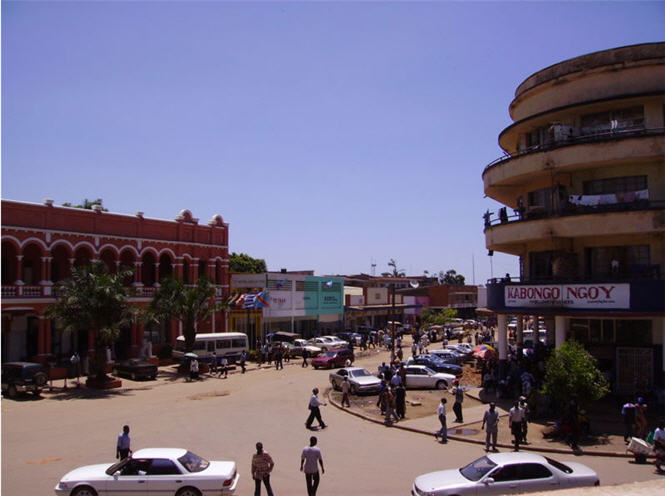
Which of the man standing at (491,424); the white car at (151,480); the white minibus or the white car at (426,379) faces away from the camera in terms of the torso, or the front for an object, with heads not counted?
the man standing

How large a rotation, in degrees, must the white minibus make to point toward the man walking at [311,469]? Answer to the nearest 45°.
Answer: approximately 90° to its left

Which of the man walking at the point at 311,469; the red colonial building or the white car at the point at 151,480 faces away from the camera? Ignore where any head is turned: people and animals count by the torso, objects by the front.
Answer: the man walking

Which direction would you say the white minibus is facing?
to the viewer's left

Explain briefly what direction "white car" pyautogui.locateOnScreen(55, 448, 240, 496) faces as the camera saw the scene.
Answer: facing to the left of the viewer

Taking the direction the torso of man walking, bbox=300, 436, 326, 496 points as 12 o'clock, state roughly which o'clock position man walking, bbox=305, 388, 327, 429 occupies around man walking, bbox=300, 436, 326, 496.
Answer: man walking, bbox=305, 388, 327, 429 is roughly at 12 o'clock from man walking, bbox=300, 436, 326, 496.

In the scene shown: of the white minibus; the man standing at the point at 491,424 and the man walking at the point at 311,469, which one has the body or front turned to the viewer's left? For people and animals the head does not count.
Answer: the white minibus
